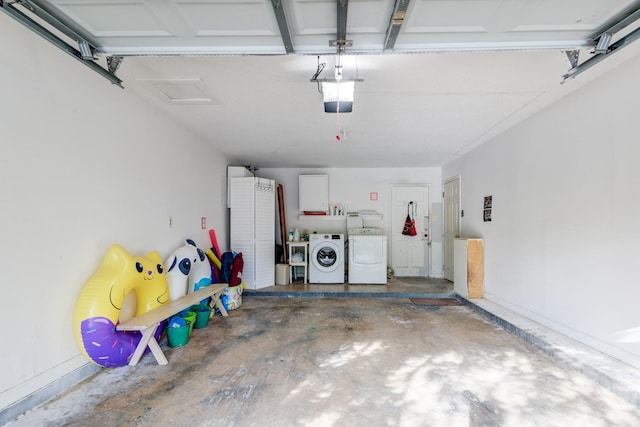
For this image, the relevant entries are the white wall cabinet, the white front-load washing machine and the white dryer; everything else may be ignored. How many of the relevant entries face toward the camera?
3

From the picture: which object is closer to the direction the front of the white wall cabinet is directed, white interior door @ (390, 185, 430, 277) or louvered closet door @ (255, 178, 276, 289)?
the louvered closet door

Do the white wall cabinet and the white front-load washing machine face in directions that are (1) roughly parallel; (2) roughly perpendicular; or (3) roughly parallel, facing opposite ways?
roughly parallel

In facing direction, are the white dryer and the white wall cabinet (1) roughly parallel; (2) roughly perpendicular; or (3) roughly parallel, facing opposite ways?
roughly parallel

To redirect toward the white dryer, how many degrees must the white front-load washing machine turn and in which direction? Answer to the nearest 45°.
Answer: approximately 90° to its left

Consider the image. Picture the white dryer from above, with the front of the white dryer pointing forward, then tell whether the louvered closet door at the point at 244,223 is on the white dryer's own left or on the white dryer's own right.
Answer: on the white dryer's own right

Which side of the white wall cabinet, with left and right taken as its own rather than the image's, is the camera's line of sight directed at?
front

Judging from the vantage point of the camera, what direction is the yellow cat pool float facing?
facing the viewer and to the right of the viewer

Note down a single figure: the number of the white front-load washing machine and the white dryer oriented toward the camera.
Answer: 2

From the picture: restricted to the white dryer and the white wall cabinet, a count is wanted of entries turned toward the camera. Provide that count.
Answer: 2

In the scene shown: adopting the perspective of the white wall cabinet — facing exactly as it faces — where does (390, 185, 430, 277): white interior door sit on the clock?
The white interior door is roughly at 9 o'clock from the white wall cabinet.
